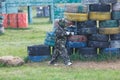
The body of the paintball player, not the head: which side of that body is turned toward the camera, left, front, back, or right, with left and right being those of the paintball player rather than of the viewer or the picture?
right

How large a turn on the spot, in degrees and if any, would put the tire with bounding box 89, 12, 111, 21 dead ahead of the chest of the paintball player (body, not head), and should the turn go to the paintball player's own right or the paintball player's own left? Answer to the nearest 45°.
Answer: approximately 45° to the paintball player's own left

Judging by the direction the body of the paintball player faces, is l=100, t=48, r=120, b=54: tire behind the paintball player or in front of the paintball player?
in front

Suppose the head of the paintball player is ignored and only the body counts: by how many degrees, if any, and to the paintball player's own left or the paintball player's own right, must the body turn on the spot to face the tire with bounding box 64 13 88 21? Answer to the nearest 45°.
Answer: approximately 45° to the paintball player's own left

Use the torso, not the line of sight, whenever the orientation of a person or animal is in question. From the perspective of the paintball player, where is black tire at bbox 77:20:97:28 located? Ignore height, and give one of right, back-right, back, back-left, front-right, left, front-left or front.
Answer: front-left

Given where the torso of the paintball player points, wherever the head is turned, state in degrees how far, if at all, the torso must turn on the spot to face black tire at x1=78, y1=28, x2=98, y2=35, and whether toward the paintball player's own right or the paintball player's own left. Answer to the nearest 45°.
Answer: approximately 45° to the paintball player's own left

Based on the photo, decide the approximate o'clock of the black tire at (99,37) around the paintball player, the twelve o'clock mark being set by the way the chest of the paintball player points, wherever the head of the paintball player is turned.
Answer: The black tire is roughly at 11 o'clock from the paintball player.
